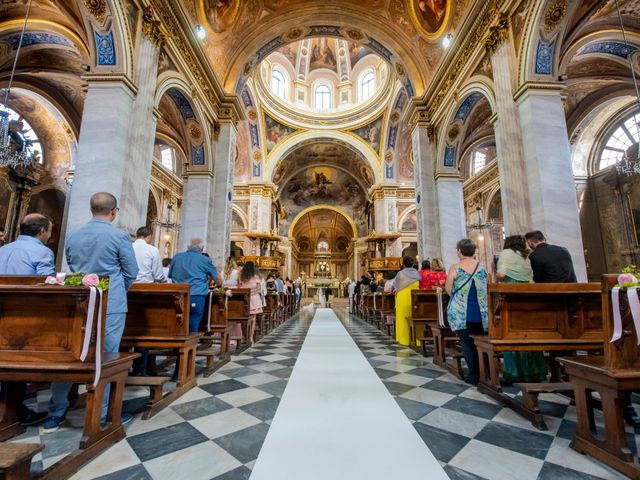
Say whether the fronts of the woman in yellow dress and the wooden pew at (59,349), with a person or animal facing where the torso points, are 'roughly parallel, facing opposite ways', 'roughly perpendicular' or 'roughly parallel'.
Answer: roughly parallel

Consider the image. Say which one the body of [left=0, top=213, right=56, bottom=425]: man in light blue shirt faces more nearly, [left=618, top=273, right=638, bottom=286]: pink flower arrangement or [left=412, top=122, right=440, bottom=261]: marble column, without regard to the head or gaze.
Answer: the marble column

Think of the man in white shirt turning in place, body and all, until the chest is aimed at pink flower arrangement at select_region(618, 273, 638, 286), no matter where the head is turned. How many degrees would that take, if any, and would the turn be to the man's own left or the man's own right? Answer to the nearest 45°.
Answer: approximately 90° to the man's own right

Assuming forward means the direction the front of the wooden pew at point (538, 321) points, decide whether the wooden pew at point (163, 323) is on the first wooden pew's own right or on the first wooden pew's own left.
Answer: on the first wooden pew's own left

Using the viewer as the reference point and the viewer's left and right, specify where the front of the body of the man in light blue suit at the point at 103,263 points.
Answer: facing away from the viewer and to the right of the viewer

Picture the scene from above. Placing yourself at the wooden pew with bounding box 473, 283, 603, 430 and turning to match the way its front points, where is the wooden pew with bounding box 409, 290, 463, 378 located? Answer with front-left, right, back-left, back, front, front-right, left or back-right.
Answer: front

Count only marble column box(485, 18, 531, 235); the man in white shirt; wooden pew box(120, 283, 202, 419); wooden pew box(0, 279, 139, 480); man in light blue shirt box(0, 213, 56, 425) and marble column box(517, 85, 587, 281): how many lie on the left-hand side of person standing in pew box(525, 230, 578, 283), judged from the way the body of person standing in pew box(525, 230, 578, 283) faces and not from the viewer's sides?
4

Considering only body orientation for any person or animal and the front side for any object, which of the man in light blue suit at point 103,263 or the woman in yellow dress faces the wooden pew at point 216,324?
the man in light blue suit

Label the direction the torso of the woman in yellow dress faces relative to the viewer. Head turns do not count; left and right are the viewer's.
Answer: facing away from the viewer

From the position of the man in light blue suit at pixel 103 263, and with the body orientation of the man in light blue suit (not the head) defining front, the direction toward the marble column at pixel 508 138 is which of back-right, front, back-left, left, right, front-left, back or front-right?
front-right

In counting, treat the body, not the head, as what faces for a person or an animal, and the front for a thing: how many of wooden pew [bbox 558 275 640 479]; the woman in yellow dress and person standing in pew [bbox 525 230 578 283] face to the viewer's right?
0

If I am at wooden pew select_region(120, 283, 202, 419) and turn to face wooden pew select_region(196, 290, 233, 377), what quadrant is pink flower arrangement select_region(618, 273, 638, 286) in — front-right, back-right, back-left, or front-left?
back-right

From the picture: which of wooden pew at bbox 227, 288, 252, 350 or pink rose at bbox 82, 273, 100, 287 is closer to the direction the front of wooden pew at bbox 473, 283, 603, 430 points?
the wooden pew

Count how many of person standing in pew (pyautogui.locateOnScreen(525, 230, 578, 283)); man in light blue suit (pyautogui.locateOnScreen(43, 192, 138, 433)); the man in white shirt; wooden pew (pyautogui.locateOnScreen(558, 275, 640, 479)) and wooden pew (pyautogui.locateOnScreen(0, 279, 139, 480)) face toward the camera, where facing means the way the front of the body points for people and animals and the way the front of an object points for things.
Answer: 0

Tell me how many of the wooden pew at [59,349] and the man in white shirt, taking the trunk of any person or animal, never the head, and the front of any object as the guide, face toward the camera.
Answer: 0

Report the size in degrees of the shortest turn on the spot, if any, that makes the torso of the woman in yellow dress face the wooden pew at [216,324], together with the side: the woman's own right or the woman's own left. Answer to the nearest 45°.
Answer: approximately 135° to the woman's own left

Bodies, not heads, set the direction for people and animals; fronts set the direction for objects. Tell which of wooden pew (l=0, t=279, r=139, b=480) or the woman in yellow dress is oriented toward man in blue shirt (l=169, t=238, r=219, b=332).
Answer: the wooden pew

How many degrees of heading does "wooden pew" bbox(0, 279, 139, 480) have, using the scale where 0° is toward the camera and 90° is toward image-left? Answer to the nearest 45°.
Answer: approximately 225°
